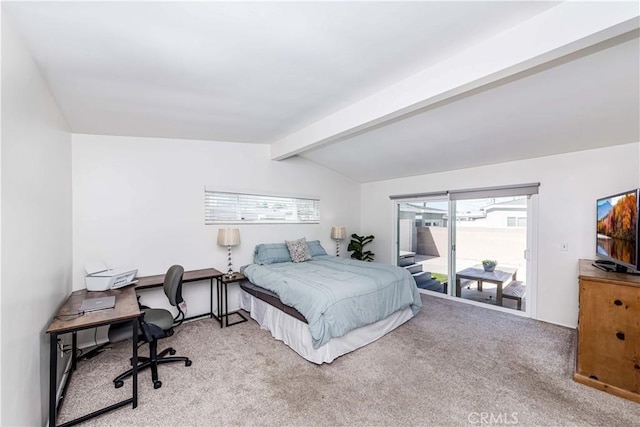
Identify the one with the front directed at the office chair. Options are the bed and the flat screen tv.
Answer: the flat screen tv

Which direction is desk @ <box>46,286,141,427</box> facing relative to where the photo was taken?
to the viewer's right

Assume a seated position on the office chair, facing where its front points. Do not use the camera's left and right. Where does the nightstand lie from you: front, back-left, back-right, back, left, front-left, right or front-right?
back-right

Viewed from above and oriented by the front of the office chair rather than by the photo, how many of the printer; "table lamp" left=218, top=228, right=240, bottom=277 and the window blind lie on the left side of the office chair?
0

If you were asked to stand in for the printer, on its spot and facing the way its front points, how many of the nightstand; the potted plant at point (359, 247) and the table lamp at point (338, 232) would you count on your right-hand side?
0

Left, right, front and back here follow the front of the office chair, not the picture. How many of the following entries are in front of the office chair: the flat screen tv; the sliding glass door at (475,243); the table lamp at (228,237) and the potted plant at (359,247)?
0

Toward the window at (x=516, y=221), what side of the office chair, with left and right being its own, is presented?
back

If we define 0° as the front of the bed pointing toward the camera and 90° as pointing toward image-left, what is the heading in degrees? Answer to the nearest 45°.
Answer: approximately 315°

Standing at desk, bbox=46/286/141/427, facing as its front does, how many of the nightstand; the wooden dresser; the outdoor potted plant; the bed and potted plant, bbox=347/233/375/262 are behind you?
0

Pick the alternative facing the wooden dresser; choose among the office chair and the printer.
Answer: the printer

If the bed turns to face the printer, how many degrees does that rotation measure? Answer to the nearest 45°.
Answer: approximately 135° to its right

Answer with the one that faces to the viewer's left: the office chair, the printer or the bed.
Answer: the office chair

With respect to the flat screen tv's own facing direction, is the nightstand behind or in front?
in front

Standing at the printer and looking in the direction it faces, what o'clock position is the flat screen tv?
The flat screen tv is roughly at 12 o'clock from the printer.

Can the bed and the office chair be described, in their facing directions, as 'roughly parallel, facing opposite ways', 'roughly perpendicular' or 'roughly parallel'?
roughly perpendicular

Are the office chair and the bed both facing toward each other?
no

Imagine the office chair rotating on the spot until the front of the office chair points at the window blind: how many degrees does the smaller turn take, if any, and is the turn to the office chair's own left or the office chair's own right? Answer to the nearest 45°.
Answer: approximately 135° to the office chair's own right

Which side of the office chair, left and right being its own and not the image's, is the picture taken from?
left
